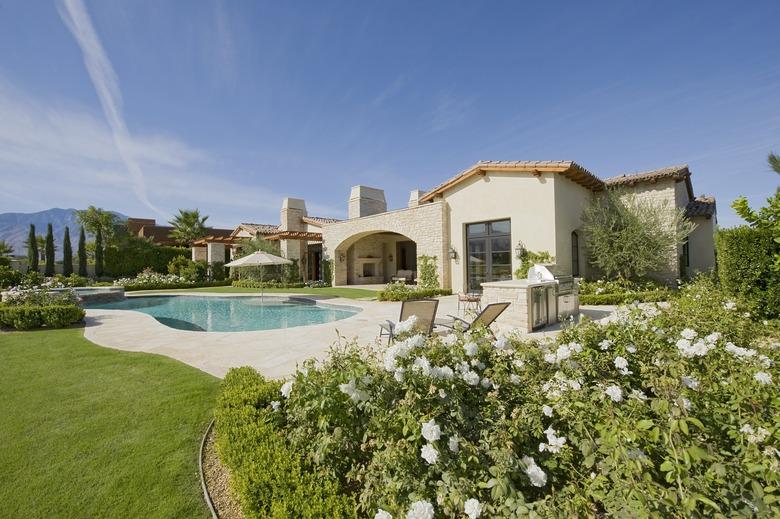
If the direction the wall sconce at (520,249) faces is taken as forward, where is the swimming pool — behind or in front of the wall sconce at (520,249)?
in front

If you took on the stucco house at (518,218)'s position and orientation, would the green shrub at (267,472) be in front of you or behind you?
in front

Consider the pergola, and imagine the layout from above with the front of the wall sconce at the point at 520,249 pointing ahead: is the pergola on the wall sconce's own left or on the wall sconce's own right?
on the wall sconce's own right

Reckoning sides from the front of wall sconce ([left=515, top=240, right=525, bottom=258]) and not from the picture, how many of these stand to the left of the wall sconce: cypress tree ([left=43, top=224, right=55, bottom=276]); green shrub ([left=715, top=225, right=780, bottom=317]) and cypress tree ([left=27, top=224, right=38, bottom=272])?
1

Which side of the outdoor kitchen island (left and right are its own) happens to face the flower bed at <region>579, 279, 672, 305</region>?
left

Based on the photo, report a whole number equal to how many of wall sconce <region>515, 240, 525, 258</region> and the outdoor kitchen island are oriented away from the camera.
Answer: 0

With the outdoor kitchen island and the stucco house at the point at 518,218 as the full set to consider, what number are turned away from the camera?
0

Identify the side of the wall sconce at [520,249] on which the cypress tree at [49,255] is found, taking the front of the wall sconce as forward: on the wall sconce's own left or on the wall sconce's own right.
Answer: on the wall sconce's own right

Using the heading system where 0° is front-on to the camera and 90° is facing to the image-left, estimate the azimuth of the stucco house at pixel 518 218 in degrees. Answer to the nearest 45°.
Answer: approximately 45°

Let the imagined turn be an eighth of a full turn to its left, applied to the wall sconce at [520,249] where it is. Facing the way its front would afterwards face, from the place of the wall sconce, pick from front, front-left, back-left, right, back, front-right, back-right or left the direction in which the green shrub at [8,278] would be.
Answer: right

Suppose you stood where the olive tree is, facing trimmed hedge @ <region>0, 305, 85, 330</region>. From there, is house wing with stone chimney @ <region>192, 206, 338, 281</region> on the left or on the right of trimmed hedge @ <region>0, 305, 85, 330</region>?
right
